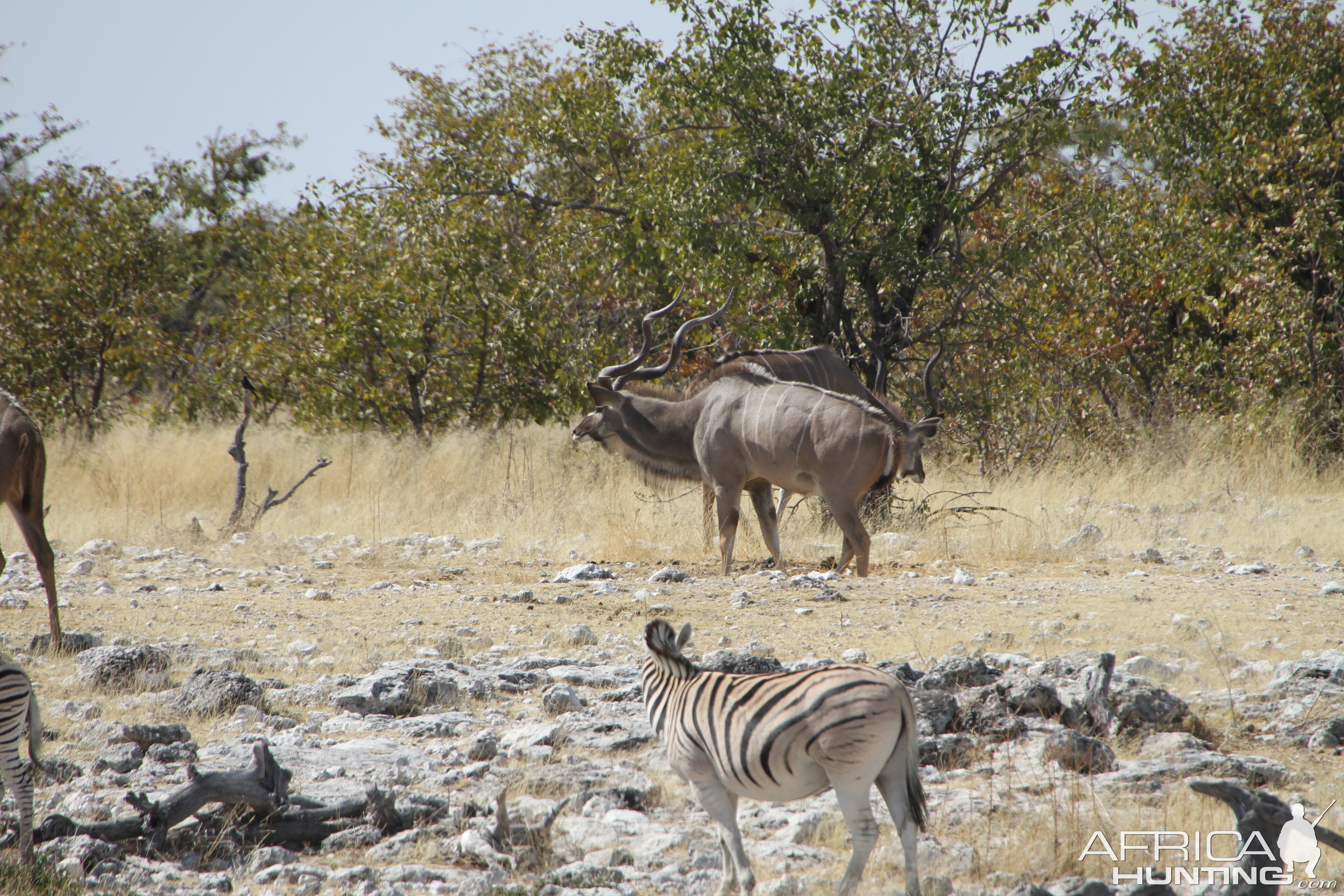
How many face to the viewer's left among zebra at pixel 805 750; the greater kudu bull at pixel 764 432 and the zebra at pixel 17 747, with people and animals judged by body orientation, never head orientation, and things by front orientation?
3

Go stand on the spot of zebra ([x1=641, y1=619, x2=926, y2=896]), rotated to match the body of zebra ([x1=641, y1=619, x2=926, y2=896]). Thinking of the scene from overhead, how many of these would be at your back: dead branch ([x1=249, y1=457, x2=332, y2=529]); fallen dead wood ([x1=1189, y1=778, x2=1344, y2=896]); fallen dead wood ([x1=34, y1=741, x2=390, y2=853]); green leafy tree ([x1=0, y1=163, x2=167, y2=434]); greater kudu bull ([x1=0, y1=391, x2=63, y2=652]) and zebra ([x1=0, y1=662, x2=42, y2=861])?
1

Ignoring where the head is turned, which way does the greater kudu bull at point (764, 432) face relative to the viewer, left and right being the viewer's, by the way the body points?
facing to the left of the viewer

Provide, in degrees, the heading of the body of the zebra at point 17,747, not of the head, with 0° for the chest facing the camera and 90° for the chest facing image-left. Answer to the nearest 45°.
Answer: approximately 90°

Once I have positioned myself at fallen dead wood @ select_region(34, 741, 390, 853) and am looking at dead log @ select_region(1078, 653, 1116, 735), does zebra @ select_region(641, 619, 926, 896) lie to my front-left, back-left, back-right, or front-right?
front-right

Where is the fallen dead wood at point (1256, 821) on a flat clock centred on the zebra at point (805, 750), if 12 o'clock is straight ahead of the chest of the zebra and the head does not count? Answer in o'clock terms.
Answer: The fallen dead wood is roughly at 6 o'clock from the zebra.

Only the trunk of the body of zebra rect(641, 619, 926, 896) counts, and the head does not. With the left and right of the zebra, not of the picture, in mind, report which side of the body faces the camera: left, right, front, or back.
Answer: left

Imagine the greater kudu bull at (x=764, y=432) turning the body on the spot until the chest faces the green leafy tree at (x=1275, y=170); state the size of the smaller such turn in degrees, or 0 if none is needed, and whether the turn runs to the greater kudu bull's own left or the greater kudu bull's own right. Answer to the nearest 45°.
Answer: approximately 135° to the greater kudu bull's own right

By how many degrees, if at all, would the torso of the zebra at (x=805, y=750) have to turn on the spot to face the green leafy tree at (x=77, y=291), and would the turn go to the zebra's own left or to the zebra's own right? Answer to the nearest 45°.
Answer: approximately 45° to the zebra's own right

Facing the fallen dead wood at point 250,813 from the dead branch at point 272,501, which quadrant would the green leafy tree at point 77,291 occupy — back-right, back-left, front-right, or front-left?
back-right

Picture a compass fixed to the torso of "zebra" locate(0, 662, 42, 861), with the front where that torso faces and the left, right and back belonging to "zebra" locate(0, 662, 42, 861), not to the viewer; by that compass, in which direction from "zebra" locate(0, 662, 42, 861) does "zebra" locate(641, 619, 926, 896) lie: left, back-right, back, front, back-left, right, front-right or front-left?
back-left

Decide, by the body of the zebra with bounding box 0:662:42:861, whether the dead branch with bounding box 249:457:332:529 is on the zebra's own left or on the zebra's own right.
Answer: on the zebra's own right
